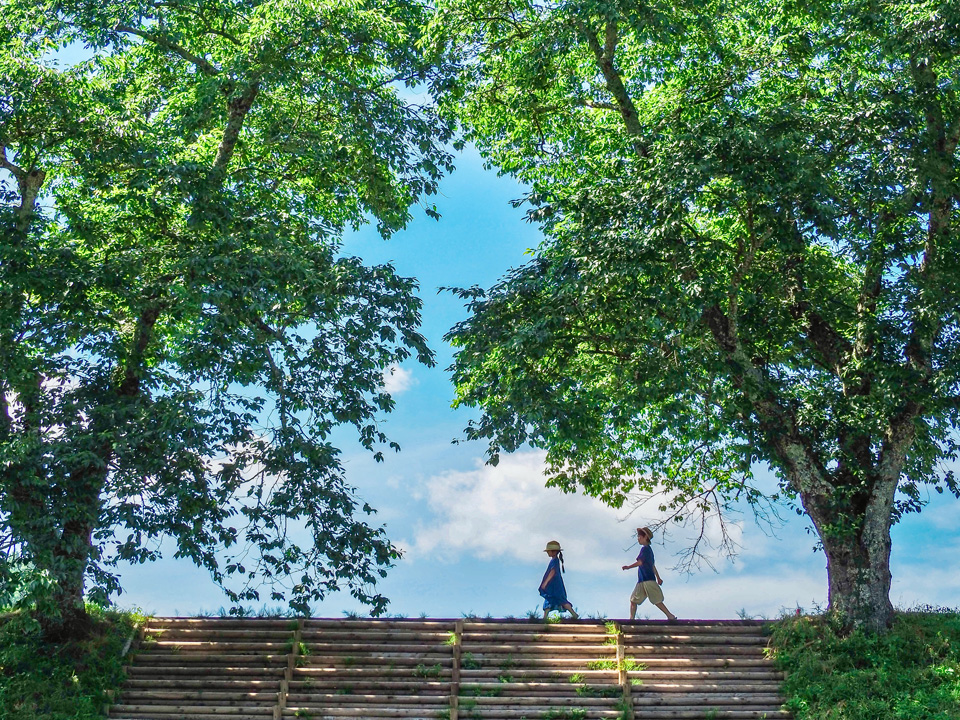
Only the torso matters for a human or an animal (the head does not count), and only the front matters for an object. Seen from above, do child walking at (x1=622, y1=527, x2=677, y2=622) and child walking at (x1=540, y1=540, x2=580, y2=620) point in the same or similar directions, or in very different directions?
same or similar directions

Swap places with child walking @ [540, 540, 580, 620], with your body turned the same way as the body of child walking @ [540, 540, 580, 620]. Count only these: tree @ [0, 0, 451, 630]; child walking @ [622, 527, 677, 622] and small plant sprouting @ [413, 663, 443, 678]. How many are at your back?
1
